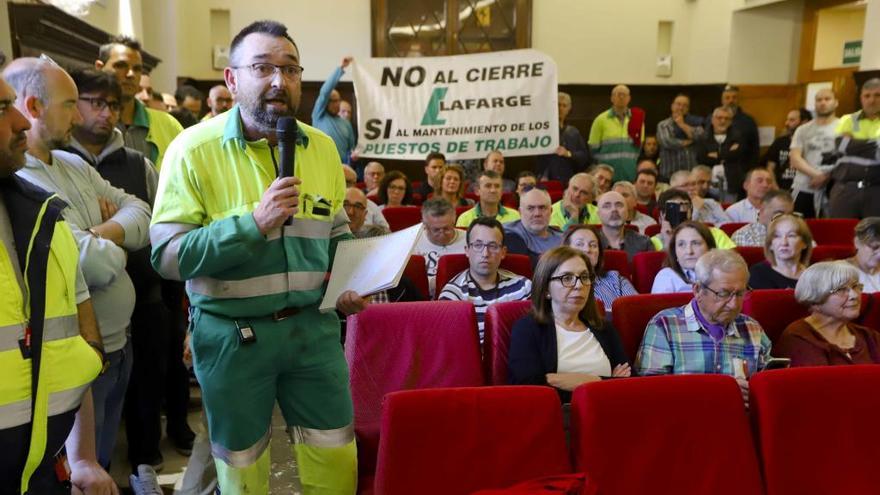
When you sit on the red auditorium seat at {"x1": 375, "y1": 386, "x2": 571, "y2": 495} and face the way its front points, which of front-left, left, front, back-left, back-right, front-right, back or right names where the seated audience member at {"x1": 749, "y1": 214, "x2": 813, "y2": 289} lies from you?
back-left

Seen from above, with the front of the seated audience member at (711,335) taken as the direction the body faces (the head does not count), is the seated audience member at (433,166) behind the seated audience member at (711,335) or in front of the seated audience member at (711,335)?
behind

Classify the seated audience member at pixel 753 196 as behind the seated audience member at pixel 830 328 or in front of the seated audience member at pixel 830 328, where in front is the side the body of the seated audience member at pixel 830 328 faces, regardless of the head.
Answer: behind

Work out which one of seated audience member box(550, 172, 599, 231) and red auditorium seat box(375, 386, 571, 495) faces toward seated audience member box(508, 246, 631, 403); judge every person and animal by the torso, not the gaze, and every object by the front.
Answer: seated audience member box(550, 172, 599, 231)

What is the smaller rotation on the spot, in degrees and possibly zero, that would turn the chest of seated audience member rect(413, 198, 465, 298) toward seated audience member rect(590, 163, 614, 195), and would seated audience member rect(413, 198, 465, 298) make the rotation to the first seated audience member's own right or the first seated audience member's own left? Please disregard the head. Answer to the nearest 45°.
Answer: approximately 135° to the first seated audience member's own left

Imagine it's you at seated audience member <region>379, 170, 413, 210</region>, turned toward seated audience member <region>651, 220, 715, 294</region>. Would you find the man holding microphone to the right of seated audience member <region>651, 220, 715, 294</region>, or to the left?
right

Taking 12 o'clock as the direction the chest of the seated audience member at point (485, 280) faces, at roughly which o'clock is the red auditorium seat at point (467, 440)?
The red auditorium seat is roughly at 12 o'clock from the seated audience member.

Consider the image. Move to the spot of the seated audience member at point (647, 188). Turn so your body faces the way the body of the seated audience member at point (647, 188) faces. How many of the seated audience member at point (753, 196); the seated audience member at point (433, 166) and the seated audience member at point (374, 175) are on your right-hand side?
2

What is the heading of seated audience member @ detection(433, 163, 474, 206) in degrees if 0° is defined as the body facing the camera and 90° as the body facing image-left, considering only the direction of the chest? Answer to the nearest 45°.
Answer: approximately 0°
